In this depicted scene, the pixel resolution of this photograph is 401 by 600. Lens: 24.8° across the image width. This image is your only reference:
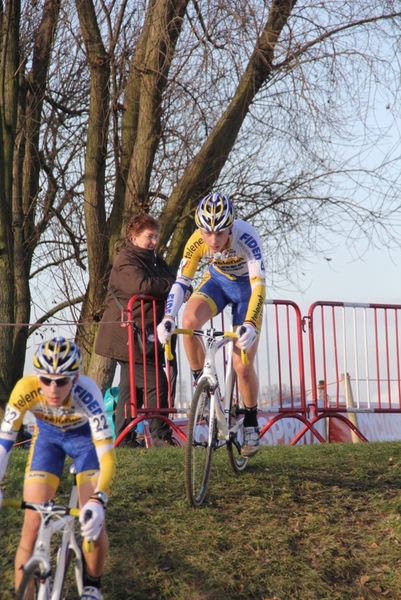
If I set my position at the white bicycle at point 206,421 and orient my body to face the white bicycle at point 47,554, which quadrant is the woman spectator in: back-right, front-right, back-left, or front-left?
back-right

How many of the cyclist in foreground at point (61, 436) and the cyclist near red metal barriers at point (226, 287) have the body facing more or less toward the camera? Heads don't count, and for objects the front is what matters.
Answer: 2

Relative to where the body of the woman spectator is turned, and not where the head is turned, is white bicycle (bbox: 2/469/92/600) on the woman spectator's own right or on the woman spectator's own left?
on the woman spectator's own right

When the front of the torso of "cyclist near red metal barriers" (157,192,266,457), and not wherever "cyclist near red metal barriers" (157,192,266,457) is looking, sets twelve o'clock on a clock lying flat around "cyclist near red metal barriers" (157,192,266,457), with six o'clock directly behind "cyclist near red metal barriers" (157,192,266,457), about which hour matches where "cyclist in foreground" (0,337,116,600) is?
"cyclist in foreground" (0,337,116,600) is roughly at 1 o'clock from "cyclist near red metal barriers" (157,192,266,457).

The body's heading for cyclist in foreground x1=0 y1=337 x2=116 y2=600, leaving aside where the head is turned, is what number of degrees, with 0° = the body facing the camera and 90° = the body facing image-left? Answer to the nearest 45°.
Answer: approximately 0°

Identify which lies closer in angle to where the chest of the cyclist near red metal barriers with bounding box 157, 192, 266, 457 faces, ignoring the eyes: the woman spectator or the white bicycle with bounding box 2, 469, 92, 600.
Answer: the white bicycle

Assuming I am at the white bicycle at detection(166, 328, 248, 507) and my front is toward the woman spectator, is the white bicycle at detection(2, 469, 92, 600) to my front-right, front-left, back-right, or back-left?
back-left
